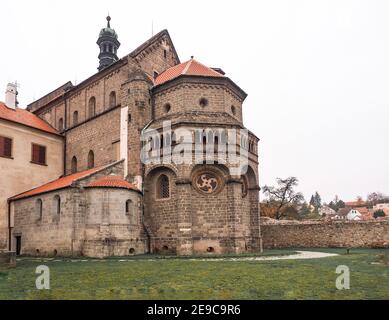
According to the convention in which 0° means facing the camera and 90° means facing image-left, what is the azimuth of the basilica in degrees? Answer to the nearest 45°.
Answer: approximately 135°

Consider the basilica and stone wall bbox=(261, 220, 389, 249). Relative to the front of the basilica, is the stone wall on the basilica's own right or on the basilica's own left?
on the basilica's own right
